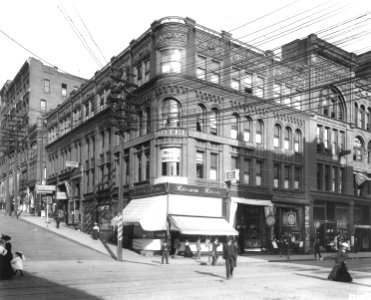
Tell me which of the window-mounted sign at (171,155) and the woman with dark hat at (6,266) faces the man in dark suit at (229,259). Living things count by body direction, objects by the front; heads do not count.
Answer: the window-mounted sign

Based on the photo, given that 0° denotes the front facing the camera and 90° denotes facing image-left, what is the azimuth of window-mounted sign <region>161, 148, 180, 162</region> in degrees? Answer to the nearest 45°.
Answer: approximately 0°

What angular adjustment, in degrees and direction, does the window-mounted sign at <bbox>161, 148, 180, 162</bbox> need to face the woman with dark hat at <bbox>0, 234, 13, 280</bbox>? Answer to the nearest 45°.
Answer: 0° — it already faces them
